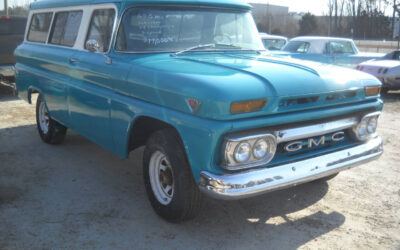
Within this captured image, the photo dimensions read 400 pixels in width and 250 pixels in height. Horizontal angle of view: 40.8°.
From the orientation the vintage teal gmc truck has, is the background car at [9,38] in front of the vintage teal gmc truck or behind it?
behind

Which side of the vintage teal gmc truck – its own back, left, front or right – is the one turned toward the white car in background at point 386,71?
left

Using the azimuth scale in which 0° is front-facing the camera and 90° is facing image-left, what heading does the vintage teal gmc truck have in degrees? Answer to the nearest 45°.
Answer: approximately 315°

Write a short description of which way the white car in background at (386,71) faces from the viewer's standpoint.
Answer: facing away from the viewer and to the right of the viewer
